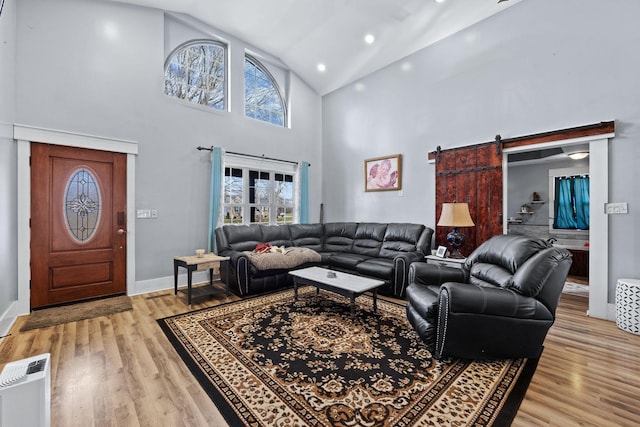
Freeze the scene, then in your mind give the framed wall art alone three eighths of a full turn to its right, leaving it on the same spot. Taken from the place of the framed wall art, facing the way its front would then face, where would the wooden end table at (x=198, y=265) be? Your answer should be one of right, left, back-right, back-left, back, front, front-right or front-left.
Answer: back-left

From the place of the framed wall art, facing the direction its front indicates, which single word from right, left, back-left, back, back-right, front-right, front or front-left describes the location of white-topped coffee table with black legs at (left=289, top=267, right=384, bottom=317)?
front-left

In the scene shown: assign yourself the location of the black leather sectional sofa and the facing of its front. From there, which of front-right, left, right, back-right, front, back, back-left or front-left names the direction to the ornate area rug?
front

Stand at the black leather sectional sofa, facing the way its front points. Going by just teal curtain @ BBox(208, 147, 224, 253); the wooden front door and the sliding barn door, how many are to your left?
1

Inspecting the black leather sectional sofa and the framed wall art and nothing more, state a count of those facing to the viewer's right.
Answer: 0

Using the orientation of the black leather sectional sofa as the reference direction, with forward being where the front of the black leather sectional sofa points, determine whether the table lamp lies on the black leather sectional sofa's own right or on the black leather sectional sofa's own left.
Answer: on the black leather sectional sofa's own left

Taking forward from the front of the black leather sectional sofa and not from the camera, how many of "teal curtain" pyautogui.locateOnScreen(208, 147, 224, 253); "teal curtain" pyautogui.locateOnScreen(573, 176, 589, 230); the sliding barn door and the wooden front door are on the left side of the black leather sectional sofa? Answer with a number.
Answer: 2

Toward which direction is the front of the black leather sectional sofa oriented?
toward the camera

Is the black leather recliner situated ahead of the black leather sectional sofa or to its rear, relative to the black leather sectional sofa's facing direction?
ahead

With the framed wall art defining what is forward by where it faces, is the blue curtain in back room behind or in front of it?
behind

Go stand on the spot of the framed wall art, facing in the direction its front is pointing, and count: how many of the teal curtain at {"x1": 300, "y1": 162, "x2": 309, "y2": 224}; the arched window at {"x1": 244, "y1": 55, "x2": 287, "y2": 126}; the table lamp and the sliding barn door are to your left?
2

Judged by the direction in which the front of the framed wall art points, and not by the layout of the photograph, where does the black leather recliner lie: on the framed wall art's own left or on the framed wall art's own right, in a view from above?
on the framed wall art's own left

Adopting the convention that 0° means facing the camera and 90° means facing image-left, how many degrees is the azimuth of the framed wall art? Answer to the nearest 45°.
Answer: approximately 45°

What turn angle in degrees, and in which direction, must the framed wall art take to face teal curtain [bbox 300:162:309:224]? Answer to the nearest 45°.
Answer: approximately 45° to its right

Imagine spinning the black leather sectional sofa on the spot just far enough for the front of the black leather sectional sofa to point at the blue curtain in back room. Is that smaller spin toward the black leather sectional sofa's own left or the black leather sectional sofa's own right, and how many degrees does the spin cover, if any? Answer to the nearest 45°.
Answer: approximately 90° to the black leather sectional sofa's own left
